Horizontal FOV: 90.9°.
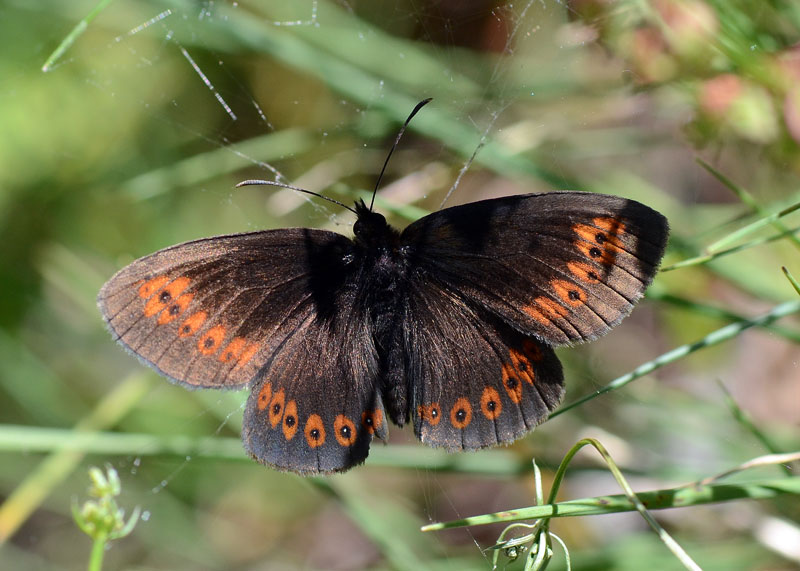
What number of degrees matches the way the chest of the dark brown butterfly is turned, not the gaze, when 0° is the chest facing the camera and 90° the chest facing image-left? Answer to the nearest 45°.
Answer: approximately 180°
